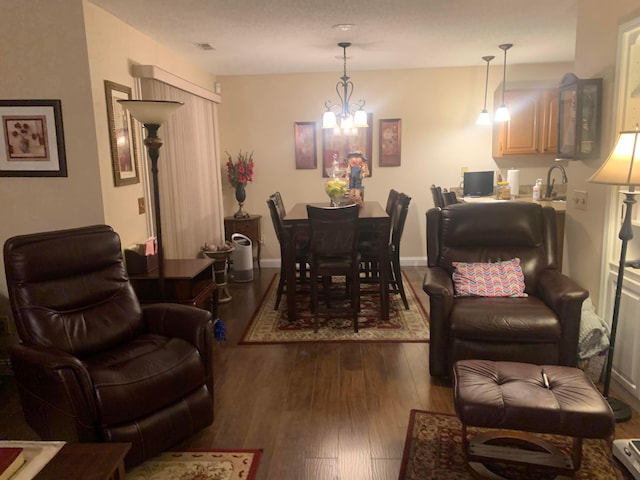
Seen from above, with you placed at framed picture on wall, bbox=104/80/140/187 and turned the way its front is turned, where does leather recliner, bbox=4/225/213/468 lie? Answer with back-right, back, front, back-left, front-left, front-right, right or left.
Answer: front-right

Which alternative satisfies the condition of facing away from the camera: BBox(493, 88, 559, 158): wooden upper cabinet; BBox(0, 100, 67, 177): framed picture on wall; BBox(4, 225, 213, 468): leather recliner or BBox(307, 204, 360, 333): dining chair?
the dining chair

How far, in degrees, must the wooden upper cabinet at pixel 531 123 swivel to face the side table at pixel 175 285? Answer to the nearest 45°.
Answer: approximately 45° to its right

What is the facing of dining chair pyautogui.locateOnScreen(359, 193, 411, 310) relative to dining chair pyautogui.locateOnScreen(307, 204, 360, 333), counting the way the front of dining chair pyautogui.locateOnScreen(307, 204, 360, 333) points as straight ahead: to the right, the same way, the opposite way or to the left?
to the left

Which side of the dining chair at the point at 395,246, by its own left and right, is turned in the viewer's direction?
left

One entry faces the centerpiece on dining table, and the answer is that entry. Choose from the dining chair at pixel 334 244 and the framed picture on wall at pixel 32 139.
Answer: the dining chair

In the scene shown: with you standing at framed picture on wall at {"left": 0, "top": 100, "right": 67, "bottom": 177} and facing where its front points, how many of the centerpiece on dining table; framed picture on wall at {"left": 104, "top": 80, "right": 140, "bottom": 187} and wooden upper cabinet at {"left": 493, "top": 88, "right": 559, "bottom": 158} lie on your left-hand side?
3

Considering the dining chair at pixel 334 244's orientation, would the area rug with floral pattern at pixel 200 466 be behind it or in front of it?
behind

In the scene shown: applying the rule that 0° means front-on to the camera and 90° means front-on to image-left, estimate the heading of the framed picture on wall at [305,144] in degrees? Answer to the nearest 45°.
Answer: approximately 0°

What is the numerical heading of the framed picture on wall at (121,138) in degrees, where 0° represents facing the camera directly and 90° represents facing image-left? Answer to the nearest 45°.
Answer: approximately 315°

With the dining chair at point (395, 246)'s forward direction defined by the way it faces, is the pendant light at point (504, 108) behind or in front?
behind

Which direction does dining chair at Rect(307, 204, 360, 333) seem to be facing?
away from the camera

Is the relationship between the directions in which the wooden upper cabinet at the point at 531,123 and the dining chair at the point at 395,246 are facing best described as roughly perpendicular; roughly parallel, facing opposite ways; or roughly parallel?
roughly perpendicular

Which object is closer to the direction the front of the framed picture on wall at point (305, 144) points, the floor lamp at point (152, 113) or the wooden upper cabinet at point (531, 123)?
the floor lamp

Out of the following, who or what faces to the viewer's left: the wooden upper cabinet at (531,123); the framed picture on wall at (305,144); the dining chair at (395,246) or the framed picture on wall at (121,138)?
the dining chair

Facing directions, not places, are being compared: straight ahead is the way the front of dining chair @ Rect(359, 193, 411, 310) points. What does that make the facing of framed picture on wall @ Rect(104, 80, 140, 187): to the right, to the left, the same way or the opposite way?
the opposite way
